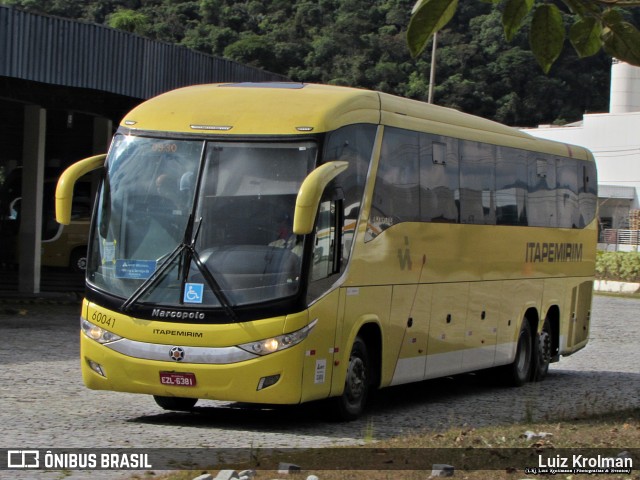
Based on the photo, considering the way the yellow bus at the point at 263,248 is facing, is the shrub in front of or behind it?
behind

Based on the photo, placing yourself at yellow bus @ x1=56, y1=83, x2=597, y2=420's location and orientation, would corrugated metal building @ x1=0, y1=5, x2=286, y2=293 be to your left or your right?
on your right

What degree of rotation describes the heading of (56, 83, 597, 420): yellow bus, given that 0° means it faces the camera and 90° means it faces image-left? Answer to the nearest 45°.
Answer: approximately 45°
